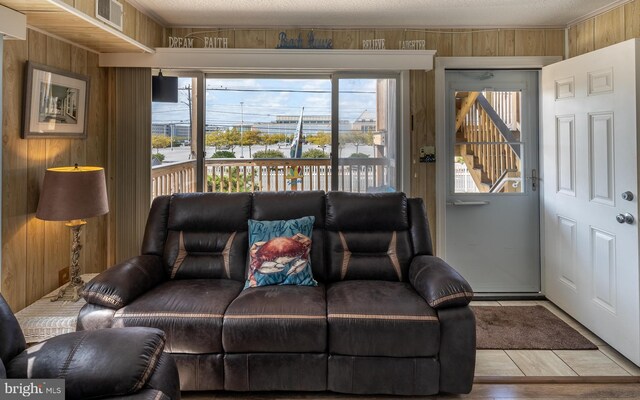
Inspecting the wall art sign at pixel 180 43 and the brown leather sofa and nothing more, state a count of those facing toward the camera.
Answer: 2

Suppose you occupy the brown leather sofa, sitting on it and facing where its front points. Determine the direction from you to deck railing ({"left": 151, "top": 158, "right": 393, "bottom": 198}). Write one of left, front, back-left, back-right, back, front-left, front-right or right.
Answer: back

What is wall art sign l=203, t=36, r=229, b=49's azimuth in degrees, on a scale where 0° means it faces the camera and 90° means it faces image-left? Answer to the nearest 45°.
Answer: approximately 0°

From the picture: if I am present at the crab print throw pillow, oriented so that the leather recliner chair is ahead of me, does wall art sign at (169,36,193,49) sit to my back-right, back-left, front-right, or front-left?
back-right
